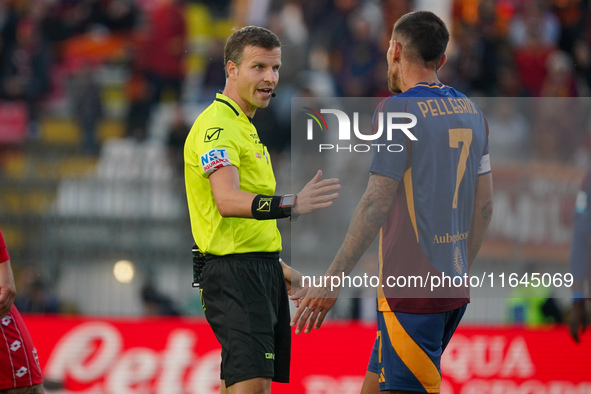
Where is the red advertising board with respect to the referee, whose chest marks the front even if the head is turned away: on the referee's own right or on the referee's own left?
on the referee's own left

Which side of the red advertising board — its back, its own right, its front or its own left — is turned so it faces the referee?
front

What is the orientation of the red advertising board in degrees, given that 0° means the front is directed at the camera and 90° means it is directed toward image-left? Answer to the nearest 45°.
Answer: approximately 0°

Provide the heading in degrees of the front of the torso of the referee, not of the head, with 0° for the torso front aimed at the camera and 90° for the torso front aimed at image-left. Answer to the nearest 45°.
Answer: approximately 270°
